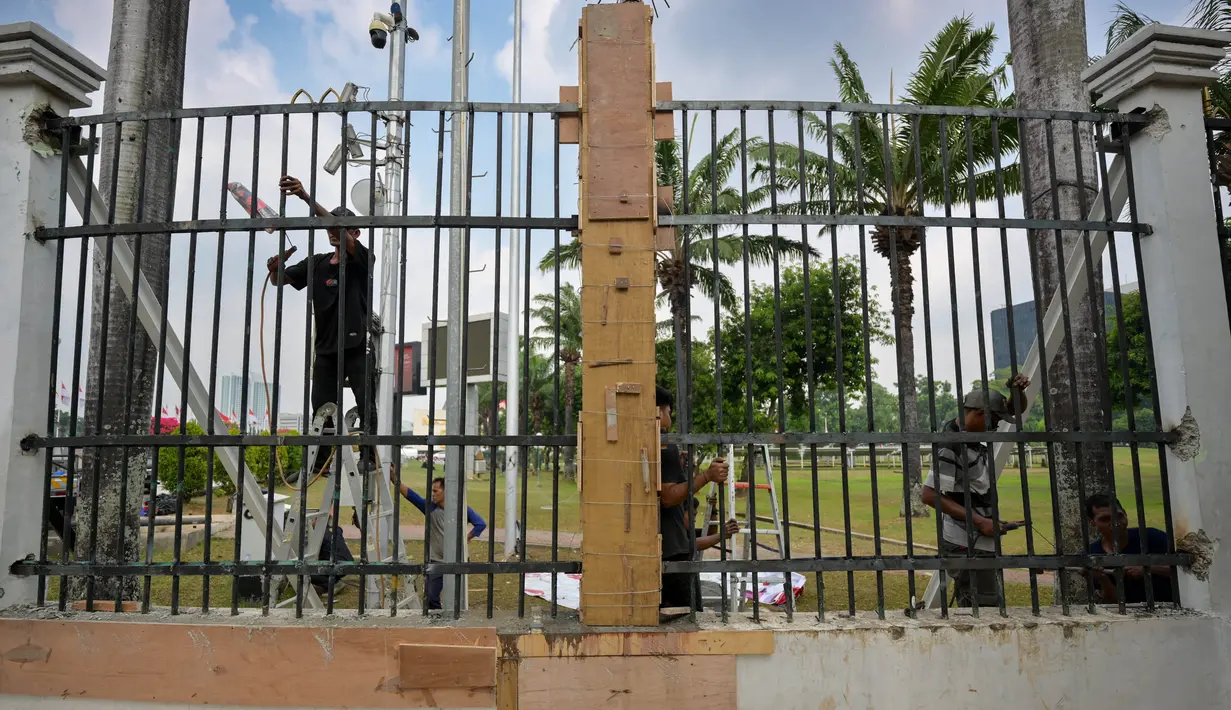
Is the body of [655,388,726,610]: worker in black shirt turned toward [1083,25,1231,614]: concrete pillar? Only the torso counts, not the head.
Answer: yes

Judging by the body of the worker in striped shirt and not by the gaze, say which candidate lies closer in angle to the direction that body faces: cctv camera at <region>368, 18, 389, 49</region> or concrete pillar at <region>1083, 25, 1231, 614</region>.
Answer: the concrete pillar

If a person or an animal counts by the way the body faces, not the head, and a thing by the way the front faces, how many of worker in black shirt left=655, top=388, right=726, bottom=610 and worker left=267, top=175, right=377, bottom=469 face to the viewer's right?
1

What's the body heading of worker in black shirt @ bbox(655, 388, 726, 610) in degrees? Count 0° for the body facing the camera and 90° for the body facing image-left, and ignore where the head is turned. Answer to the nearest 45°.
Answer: approximately 270°

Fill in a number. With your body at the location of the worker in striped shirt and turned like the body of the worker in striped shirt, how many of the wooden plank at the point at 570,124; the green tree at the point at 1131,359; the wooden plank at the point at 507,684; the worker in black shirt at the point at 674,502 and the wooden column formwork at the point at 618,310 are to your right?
4

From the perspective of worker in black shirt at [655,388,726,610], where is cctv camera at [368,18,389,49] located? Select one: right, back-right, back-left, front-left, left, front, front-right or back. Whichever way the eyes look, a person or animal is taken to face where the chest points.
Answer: back-left

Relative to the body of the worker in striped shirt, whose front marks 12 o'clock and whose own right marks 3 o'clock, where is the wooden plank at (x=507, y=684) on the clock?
The wooden plank is roughly at 3 o'clock from the worker in striped shirt.

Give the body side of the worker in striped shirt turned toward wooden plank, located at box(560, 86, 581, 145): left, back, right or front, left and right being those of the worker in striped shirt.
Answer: right

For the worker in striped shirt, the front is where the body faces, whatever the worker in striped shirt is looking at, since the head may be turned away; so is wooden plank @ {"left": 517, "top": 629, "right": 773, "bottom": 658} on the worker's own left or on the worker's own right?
on the worker's own right
